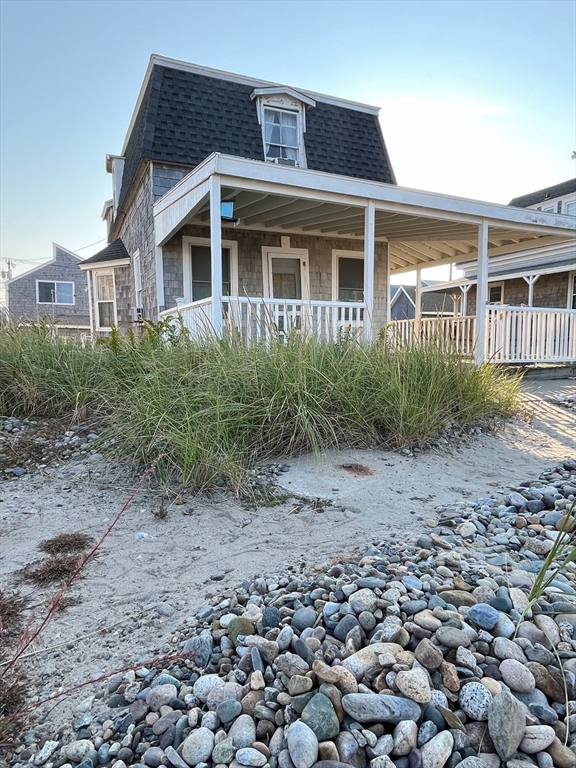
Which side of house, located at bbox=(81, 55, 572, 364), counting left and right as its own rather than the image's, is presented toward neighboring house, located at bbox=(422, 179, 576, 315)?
left

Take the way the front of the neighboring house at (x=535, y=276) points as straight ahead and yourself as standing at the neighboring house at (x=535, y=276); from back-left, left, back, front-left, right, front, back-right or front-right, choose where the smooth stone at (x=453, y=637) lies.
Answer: front-left

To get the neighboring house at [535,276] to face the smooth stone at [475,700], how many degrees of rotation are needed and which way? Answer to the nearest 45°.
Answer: approximately 45° to its left

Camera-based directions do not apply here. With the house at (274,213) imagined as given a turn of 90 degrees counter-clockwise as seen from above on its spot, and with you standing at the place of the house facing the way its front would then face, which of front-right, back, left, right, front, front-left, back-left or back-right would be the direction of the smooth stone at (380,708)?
back-right

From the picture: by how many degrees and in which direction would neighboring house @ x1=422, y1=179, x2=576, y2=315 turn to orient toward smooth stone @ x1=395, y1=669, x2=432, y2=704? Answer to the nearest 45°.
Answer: approximately 45° to its left

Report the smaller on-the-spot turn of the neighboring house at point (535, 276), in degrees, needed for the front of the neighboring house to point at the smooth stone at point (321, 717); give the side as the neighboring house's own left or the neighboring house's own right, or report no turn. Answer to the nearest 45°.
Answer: approximately 45° to the neighboring house's own left

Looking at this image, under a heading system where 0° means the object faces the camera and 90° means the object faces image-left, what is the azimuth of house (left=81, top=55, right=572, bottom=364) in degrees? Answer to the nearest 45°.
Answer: approximately 315°

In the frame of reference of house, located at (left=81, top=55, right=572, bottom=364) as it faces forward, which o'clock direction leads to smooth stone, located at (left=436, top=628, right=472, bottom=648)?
The smooth stone is roughly at 1 o'clock from the house.
